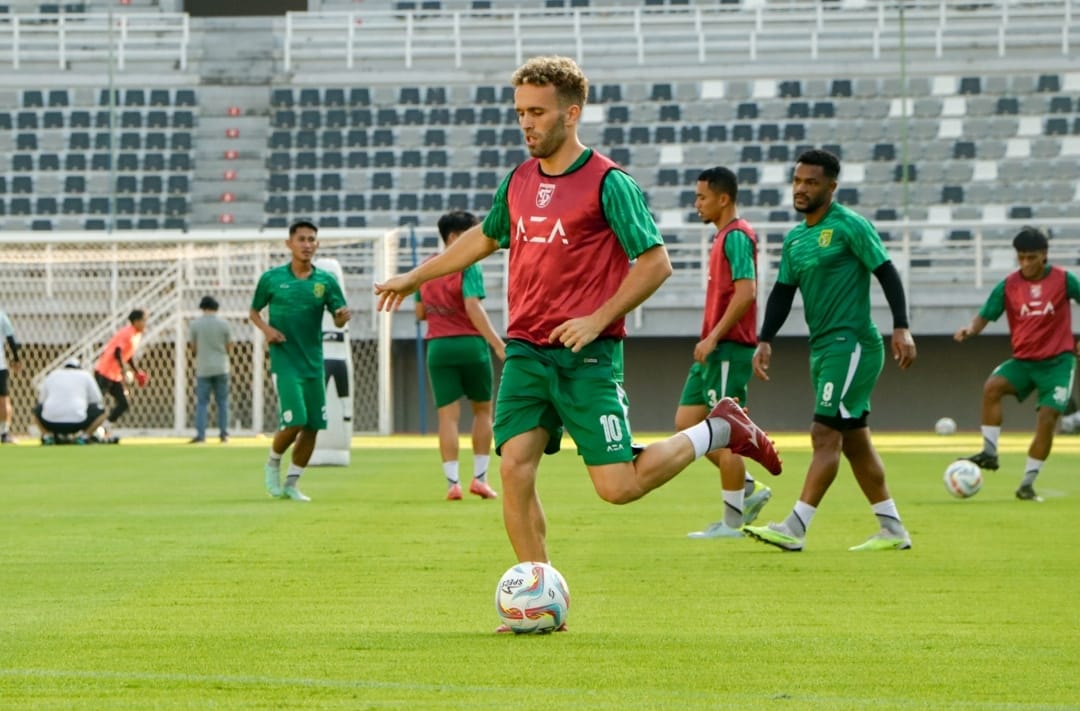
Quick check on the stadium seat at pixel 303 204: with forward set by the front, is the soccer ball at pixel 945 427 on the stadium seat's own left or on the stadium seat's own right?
on the stadium seat's own left

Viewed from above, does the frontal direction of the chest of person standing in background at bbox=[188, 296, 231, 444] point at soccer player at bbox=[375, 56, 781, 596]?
no

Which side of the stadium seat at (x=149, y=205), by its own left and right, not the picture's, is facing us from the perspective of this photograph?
front

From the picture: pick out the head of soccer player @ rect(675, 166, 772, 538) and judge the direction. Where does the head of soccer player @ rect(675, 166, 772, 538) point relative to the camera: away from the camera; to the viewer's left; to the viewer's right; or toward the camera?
to the viewer's left

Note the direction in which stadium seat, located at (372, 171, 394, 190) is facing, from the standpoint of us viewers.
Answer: facing the viewer

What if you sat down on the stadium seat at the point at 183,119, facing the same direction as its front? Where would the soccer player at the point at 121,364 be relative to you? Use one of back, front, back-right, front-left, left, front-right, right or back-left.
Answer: front

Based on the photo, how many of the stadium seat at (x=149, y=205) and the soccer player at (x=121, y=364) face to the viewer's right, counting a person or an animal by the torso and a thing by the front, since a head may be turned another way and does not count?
1

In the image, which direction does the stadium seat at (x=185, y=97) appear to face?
toward the camera

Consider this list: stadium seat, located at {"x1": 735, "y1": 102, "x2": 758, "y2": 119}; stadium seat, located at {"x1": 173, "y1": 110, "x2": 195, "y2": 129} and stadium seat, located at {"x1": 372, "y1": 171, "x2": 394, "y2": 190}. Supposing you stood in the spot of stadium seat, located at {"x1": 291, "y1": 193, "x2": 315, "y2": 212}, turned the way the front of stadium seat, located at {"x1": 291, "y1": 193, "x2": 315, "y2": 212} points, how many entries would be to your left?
2

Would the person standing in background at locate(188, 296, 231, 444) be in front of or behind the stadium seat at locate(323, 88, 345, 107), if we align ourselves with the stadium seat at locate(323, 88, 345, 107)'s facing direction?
in front

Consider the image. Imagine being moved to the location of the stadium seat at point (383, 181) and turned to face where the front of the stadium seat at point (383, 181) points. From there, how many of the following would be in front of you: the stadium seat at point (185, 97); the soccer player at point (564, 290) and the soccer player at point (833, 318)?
2

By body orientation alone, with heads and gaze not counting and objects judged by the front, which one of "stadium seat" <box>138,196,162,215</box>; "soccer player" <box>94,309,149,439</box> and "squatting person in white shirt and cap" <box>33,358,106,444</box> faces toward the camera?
the stadium seat

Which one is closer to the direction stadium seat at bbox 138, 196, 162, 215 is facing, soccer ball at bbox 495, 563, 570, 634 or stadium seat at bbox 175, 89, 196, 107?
the soccer ball
